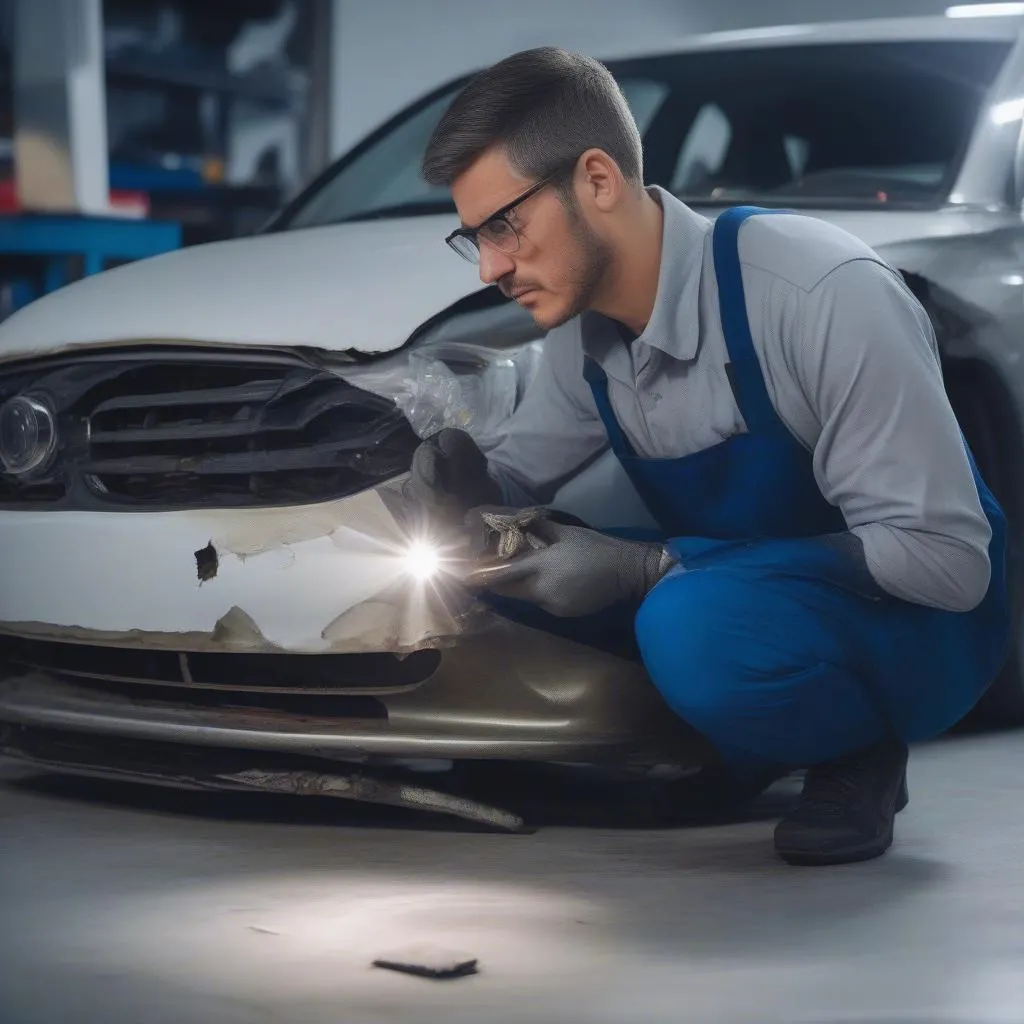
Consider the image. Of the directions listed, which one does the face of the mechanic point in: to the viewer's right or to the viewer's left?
to the viewer's left

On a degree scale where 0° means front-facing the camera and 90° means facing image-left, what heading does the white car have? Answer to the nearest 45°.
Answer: approximately 45°

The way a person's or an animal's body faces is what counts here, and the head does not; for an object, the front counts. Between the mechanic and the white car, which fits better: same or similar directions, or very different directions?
same or similar directions

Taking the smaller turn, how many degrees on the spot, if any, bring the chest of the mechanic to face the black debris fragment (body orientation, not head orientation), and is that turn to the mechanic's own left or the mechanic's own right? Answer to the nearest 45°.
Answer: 0° — they already face it

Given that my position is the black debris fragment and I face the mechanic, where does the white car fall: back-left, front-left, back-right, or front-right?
front-left

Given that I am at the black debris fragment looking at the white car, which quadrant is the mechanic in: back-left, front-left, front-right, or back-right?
front-right
